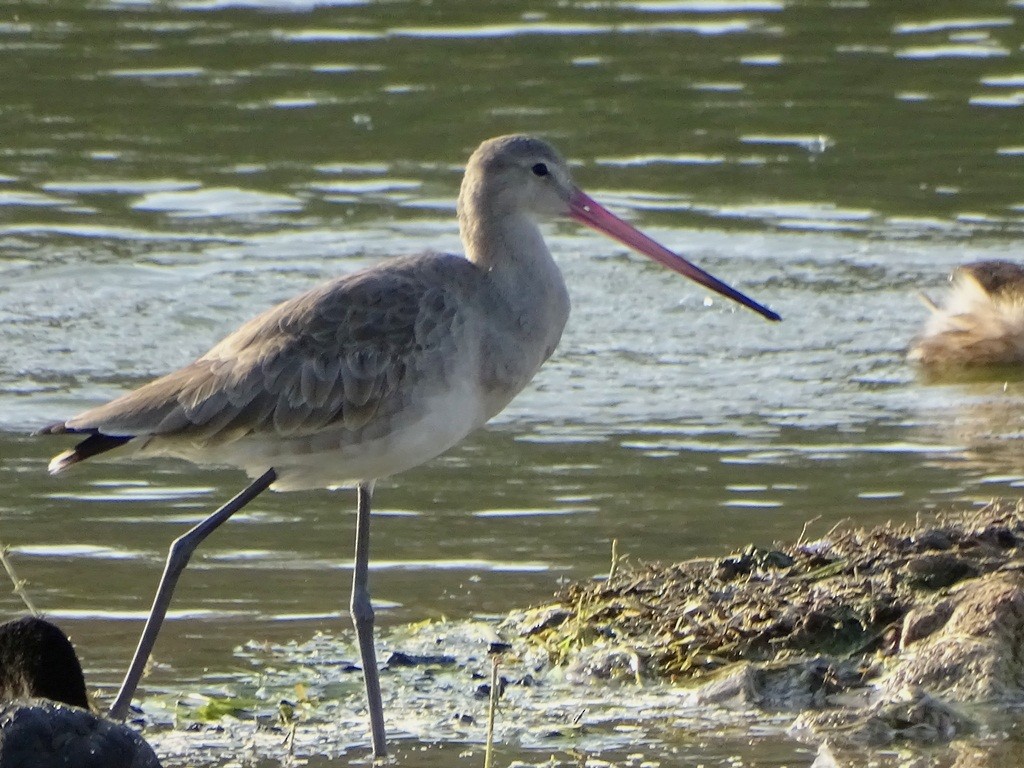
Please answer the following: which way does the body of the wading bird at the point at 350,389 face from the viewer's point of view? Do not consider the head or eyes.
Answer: to the viewer's right

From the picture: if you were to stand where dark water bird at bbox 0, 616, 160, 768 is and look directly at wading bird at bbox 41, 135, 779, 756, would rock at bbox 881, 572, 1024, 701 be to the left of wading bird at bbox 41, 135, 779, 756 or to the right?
right

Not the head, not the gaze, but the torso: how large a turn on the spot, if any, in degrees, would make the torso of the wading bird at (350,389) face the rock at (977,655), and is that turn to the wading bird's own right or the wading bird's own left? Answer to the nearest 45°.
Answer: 0° — it already faces it
